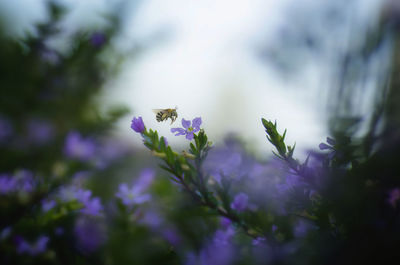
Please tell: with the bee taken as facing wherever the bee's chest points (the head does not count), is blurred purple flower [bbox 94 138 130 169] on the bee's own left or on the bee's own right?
on the bee's own left
